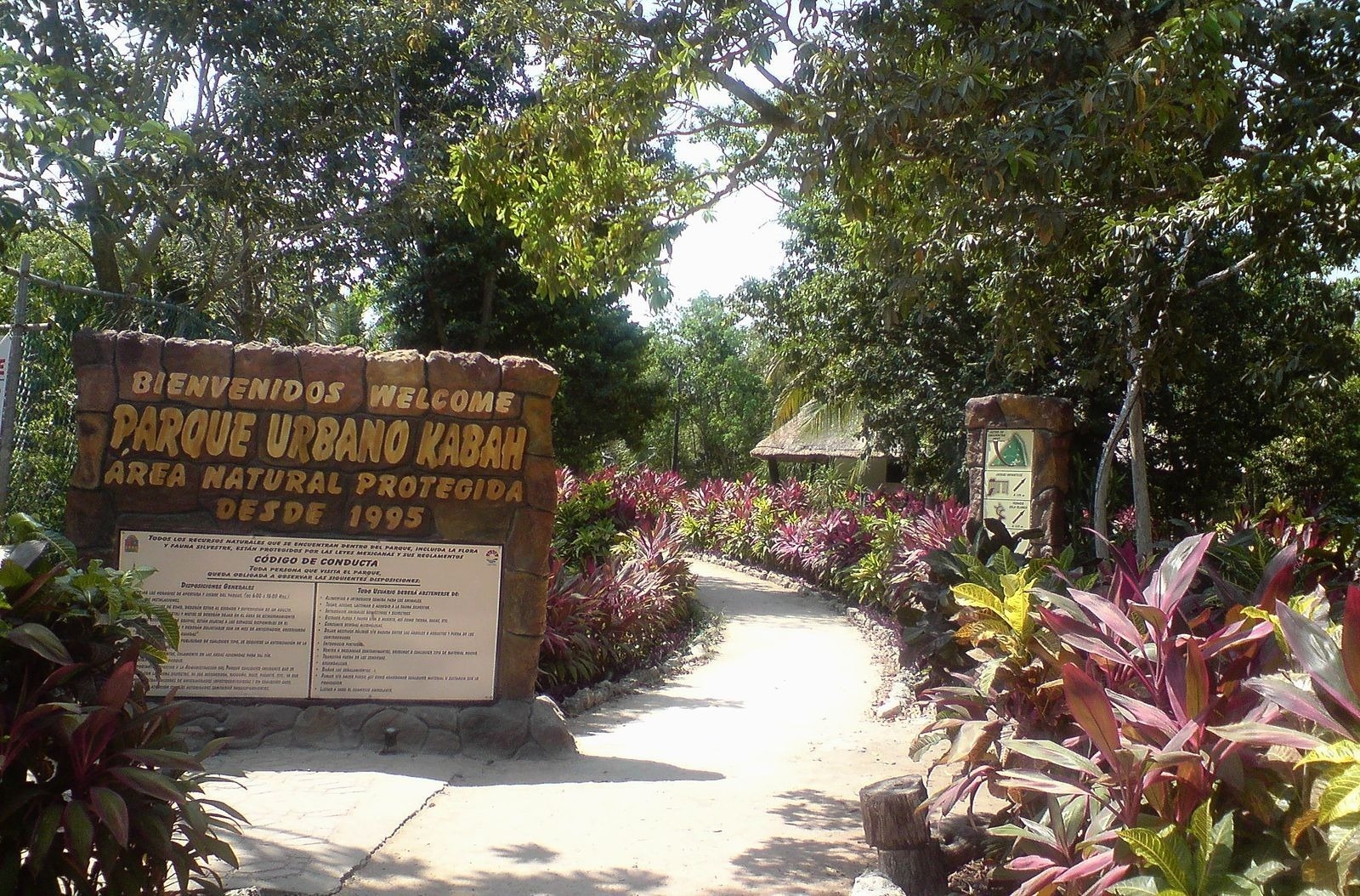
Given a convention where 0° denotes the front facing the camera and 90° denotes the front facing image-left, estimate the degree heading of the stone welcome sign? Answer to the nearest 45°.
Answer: approximately 0°

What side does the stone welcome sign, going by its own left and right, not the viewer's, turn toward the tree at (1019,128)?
left

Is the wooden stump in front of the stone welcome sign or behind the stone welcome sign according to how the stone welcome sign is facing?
in front

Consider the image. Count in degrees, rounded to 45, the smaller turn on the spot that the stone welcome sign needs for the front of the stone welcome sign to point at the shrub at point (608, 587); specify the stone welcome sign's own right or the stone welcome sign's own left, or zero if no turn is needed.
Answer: approximately 135° to the stone welcome sign's own left

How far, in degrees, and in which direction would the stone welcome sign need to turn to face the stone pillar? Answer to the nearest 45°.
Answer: approximately 90° to its left

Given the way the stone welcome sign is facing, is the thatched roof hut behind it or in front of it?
behind

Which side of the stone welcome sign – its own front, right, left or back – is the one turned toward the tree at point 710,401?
back

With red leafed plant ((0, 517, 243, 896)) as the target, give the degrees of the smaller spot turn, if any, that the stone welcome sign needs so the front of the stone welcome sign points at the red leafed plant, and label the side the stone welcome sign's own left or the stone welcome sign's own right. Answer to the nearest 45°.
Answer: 0° — it already faces it

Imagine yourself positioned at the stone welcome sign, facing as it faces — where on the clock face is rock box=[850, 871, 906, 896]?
The rock is roughly at 11 o'clock from the stone welcome sign.

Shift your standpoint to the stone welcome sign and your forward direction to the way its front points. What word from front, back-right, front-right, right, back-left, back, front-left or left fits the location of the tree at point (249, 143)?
back

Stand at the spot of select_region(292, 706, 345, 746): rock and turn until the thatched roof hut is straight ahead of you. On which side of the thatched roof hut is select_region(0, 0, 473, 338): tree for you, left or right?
left

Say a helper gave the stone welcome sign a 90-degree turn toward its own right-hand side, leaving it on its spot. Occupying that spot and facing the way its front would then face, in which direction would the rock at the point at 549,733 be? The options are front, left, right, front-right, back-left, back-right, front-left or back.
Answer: back
